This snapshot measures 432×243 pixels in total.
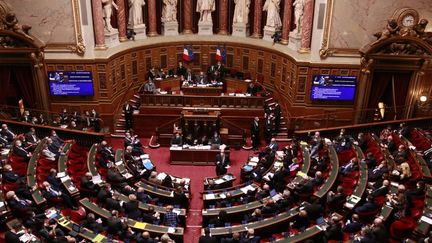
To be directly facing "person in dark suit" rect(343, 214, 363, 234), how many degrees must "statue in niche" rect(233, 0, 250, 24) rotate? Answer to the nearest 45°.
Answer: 0° — it already faces them

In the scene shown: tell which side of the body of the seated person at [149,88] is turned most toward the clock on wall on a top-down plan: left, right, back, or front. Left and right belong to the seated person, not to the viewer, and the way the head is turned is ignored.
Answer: left

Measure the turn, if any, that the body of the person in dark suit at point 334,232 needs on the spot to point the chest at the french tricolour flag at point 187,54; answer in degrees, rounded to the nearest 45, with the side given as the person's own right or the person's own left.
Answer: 0° — they already face it

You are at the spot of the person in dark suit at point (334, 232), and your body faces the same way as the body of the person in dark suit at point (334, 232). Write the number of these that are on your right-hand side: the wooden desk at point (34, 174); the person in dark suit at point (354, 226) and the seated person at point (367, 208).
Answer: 2

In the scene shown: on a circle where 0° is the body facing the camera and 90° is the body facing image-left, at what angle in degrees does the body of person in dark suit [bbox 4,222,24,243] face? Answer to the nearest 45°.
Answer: approximately 225°

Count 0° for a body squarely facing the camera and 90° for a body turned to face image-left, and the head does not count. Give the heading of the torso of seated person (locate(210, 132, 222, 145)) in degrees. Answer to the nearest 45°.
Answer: approximately 0°

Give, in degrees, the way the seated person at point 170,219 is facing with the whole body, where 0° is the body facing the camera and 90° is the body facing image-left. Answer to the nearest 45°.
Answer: approximately 180°

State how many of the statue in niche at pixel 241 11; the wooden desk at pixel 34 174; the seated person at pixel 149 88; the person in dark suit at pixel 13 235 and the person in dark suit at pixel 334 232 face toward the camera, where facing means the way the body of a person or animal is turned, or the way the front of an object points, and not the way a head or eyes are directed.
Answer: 2

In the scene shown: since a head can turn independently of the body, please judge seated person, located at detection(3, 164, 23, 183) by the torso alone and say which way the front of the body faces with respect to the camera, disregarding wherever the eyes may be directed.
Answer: to the viewer's right

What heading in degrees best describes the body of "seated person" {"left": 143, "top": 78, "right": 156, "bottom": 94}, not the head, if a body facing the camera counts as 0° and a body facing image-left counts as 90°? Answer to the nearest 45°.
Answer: approximately 0°
